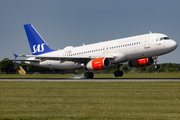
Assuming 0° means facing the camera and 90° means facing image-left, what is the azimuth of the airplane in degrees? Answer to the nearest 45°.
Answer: approximately 315°
